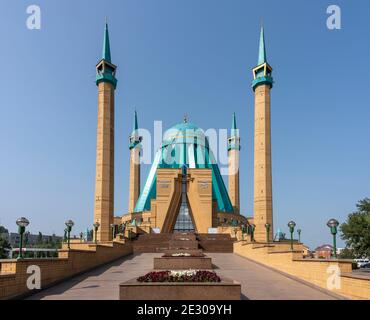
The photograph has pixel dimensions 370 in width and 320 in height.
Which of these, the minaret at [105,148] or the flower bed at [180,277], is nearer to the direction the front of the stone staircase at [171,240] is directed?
the flower bed

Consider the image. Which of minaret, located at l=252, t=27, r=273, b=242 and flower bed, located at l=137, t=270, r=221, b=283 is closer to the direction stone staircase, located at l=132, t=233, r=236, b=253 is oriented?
the flower bed

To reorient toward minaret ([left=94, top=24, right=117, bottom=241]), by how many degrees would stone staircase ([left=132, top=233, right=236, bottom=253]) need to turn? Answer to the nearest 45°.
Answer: approximately 135° to its right

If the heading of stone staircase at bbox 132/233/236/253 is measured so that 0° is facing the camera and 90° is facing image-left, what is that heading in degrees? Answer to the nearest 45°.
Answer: approximately 0°

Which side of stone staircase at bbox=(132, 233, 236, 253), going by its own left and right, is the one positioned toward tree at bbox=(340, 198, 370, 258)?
left

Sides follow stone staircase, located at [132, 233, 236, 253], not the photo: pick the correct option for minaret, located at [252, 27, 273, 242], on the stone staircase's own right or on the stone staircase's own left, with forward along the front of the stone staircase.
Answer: on the stone staircase's own left

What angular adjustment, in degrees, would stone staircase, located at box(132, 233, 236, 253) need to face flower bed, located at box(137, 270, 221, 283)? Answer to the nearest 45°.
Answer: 0° — it already faces it
